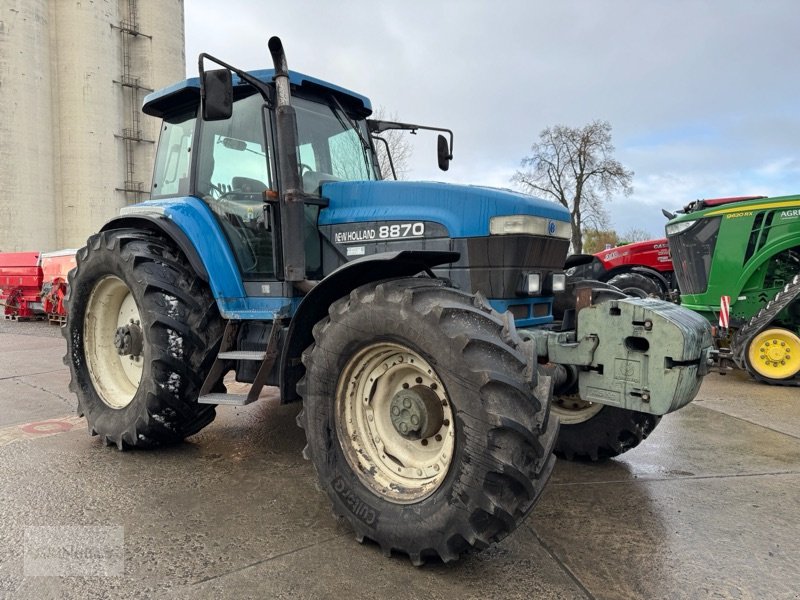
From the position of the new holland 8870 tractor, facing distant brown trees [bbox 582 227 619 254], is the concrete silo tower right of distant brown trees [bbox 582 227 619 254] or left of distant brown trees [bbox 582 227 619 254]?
left

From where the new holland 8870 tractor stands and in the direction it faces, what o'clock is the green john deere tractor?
The green john deere tractor is roughly at 9 o'clock from the new holland 8870 tractor.

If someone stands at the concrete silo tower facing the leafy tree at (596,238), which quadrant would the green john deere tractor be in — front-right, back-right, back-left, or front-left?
front-right

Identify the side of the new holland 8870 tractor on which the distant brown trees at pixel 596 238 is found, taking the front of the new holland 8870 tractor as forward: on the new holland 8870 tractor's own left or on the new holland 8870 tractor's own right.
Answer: on the new holland 8870 tractor's own left

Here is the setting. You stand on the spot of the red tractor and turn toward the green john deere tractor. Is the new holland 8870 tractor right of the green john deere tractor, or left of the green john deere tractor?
right

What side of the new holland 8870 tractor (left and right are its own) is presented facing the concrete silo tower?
back

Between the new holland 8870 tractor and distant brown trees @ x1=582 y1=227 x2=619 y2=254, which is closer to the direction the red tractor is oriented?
the new holland 8870 tractor

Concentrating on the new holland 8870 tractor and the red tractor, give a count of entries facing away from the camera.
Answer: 0

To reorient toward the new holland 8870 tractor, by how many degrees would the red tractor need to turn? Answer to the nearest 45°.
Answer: approximately 45° to its left

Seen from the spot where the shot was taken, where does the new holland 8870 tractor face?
facing the viewer and to the right of the viewer
